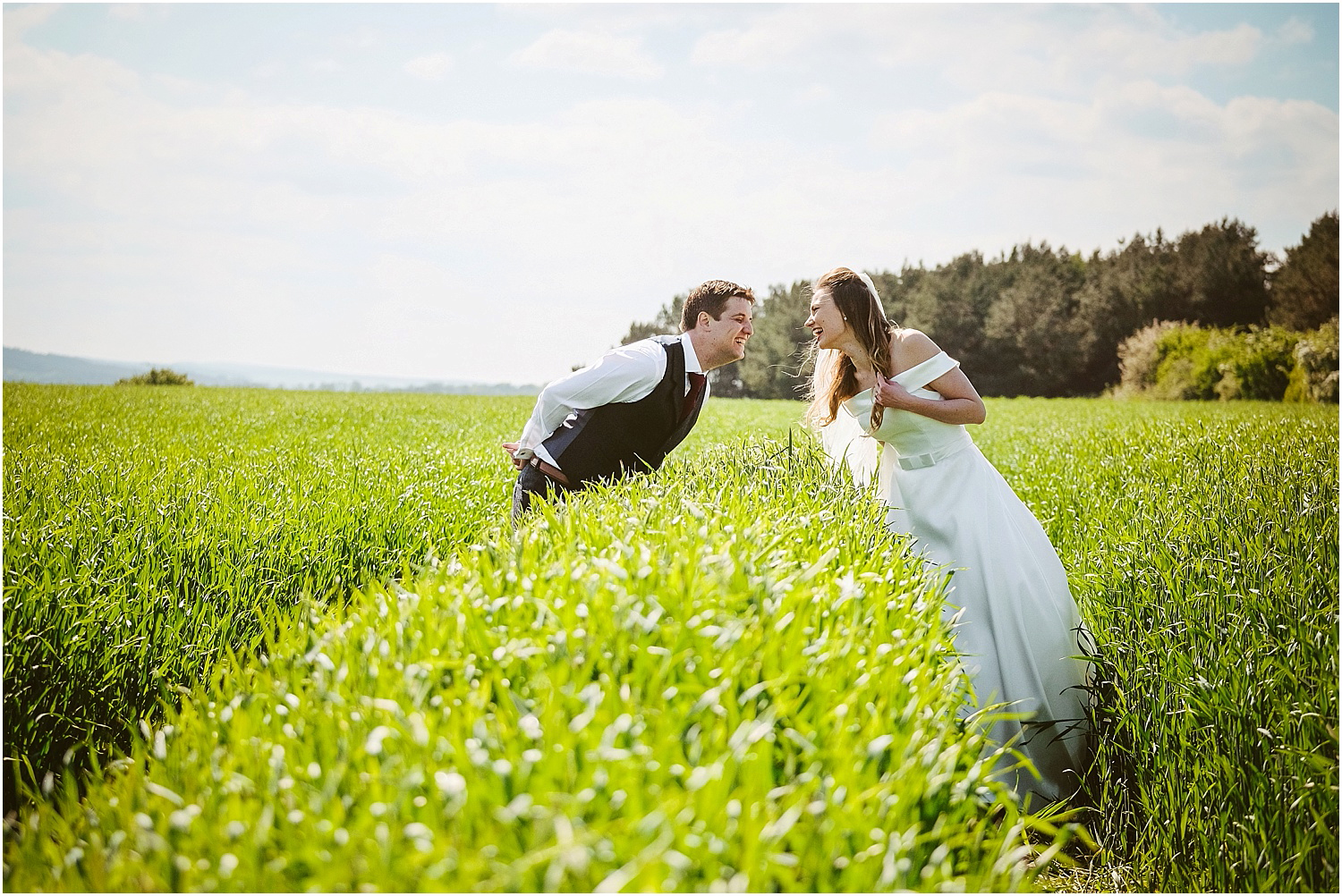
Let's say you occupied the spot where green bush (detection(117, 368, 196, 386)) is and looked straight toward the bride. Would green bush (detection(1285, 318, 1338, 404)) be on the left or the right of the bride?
left

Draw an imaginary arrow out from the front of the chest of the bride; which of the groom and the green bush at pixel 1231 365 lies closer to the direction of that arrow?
the groom

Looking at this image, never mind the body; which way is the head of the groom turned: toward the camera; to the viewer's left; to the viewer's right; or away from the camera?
to the viewer's right

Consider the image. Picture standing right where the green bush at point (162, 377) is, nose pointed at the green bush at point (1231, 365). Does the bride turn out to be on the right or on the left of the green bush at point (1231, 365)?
right

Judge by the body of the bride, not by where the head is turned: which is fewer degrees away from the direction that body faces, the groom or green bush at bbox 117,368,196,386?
the groom

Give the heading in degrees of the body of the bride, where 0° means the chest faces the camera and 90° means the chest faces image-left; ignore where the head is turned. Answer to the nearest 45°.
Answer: approximately 45°

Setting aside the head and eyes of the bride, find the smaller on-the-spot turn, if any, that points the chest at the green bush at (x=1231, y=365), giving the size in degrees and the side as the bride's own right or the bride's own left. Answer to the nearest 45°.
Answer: approximately 135° to the bride's own right
